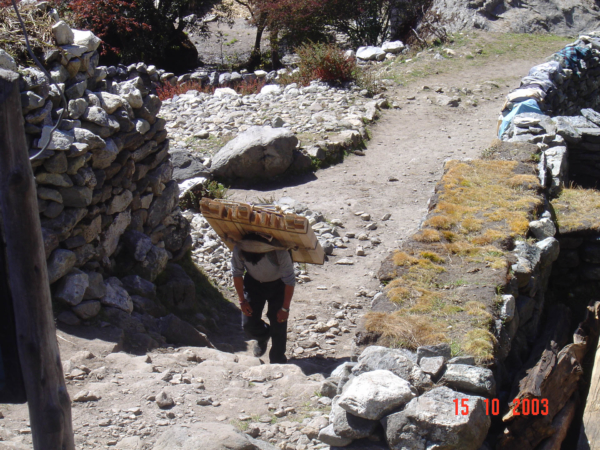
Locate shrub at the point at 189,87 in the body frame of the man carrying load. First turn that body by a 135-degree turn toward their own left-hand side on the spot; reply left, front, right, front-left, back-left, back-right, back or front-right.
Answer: front-left

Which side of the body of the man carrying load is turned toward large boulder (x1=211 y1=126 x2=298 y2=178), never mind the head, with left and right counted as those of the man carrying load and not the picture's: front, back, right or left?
back

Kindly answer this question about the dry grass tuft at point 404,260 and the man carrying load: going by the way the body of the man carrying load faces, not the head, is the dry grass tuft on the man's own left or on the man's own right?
on the man's own left

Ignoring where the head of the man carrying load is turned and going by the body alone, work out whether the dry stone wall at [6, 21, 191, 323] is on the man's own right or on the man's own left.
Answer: on the man's own right

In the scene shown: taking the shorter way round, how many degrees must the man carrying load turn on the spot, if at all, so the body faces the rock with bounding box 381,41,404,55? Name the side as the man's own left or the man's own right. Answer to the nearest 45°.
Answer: approximately 180°

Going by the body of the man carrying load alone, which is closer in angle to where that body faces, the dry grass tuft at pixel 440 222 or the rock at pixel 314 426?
the rock

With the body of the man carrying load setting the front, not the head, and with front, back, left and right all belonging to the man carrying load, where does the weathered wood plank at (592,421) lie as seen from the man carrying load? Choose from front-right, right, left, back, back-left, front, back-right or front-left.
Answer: front-left

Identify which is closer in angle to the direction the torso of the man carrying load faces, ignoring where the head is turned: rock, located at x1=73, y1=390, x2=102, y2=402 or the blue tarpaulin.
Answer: the rock

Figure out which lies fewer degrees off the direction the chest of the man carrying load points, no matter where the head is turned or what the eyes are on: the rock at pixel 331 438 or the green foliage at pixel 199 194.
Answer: the rock

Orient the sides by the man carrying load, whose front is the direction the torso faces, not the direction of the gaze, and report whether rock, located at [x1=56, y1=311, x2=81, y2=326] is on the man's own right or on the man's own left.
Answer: on the man's own right

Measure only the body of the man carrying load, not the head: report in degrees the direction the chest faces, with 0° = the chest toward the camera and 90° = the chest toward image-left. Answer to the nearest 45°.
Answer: approximately 0°
